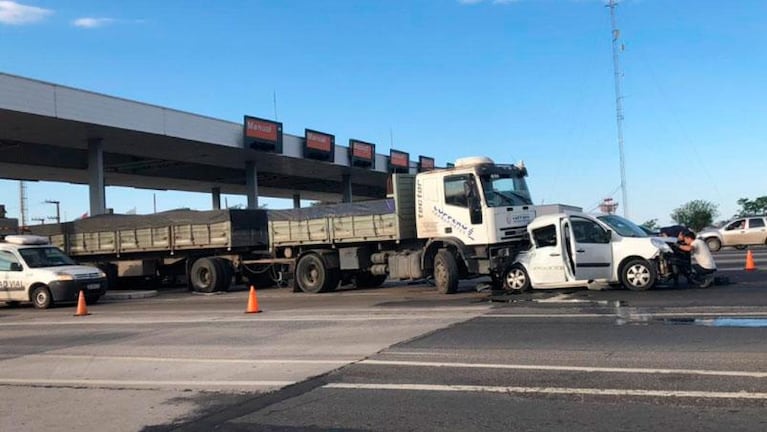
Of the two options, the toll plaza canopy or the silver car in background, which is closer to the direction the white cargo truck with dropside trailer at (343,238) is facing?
the silver car in background

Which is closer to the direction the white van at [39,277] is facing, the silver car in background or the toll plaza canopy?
the silver car in background

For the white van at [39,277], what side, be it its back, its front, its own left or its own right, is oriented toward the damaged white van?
front

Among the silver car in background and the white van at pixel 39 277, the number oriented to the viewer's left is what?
1

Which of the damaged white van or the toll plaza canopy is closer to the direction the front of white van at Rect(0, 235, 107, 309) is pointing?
the damaged white van

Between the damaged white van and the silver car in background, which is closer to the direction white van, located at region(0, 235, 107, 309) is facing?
the damaged white van

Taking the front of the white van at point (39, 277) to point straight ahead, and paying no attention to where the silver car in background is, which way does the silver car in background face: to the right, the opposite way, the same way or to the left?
the opposite way

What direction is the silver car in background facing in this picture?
to the viewer's left

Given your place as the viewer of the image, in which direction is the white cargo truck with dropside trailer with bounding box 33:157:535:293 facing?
facing the viewer and to the right of the viewer

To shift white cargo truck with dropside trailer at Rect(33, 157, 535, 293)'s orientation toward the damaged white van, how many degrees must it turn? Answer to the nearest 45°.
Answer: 0° — it already faces it
